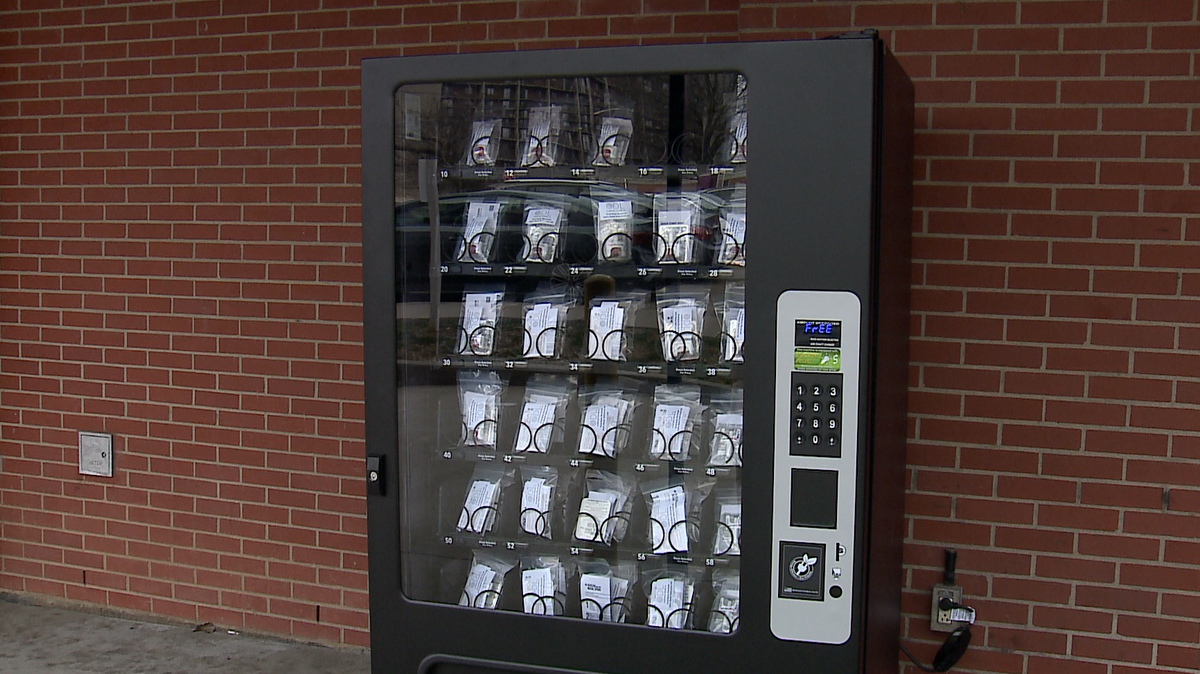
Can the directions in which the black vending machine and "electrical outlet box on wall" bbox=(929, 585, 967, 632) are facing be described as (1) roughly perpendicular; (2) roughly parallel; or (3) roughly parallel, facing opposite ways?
roughly parallel

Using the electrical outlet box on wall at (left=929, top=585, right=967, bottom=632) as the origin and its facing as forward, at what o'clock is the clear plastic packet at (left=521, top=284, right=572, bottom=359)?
The clear plastic packet is roughly at 2 o'clock from the electrical outlet box on wall.

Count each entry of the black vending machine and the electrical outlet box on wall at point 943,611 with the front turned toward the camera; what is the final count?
2

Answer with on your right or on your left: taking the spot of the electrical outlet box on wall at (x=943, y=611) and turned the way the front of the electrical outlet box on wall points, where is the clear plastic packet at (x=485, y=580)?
on your right

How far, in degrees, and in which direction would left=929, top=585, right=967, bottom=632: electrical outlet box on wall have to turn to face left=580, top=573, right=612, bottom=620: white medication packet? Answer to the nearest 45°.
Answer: approximately 45° to its right

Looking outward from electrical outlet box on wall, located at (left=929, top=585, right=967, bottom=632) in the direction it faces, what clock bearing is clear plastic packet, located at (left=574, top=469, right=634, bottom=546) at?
The clear plastic packet is roughly at 2 o'clock from the electrical outlet box on wall.

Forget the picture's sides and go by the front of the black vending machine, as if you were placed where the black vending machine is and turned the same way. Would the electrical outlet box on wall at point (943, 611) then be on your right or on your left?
on your left

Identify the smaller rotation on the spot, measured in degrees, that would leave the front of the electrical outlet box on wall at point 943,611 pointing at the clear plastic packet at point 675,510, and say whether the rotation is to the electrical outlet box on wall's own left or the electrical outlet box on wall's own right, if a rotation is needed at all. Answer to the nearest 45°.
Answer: approximately 45° to the electrical outlet box on wall's own right

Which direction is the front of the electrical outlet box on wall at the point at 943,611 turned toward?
toward the camera
